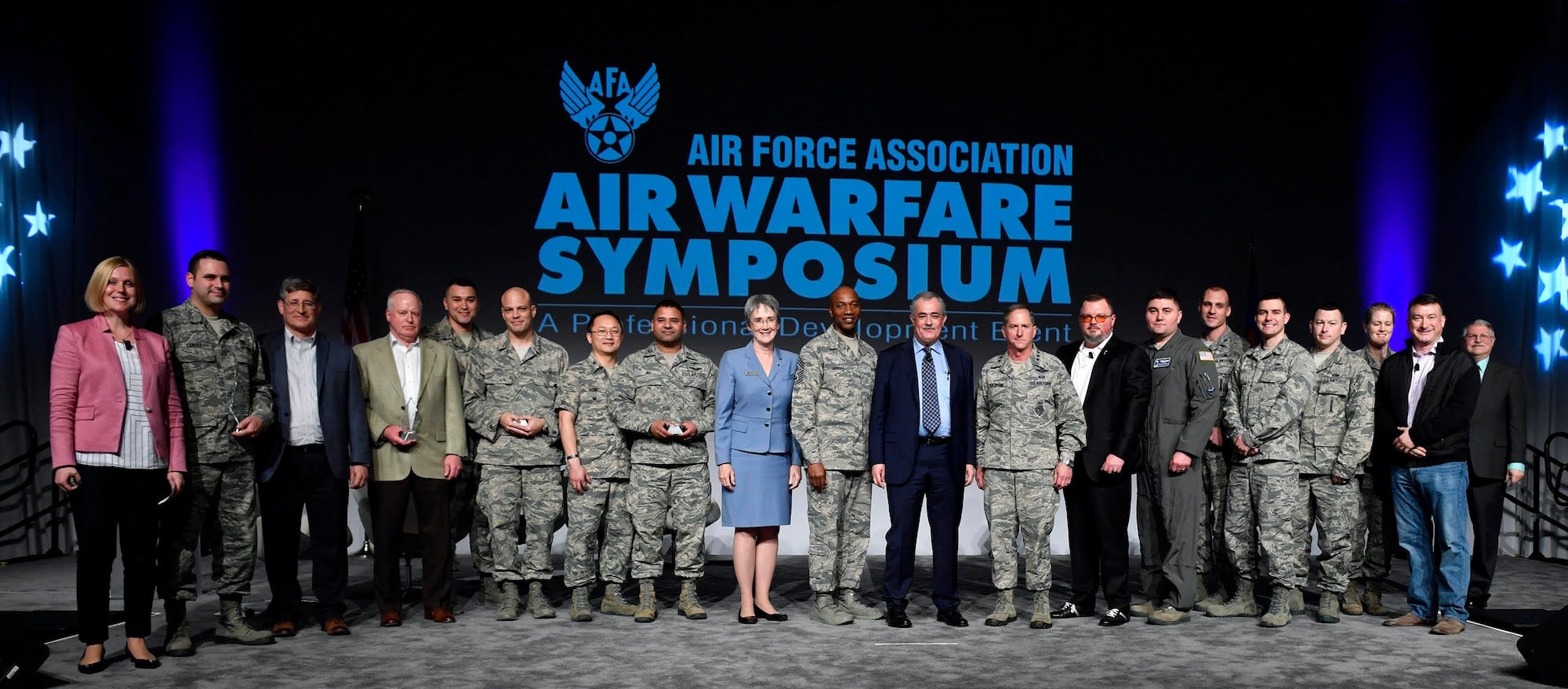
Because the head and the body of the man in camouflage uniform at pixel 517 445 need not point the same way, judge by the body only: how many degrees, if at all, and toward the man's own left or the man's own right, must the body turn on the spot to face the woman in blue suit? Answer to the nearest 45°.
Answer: approximately 90° to the man's own left

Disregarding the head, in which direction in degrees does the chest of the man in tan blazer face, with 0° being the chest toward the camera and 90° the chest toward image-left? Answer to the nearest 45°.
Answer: approximately 0°

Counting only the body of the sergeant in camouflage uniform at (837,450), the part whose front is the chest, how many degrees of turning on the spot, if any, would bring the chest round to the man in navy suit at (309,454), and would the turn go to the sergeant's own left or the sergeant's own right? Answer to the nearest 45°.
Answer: approximately 135° to the sergeant's own right

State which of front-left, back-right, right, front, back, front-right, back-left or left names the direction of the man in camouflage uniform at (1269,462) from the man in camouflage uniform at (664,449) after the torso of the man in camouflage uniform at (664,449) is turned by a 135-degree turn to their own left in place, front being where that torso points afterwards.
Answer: front-right

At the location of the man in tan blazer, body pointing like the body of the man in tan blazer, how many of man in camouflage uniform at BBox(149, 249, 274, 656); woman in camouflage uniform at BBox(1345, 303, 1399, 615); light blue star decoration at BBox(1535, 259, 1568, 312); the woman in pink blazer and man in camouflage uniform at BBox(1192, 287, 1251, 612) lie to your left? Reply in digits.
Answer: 3

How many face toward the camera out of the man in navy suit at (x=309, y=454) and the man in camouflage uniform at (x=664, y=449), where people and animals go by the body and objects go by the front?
2
